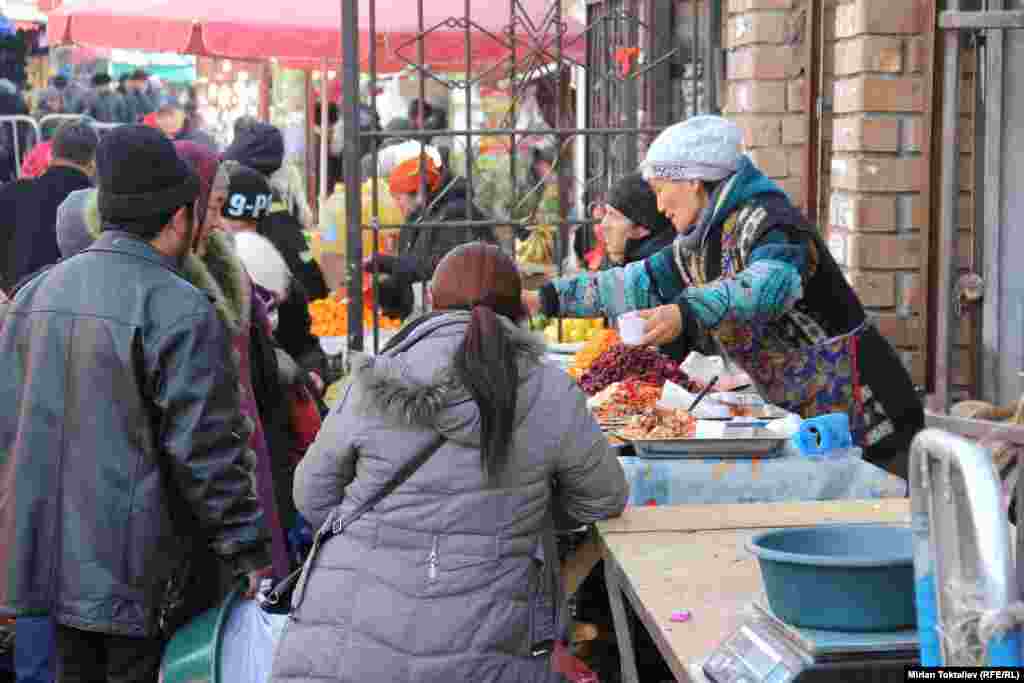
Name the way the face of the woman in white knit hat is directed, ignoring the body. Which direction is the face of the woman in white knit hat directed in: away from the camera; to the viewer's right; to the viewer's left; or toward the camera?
to the viewer's left

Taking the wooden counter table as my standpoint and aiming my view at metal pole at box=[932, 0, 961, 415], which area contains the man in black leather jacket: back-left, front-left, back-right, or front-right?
back-left

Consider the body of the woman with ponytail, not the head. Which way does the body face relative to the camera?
away from the camera

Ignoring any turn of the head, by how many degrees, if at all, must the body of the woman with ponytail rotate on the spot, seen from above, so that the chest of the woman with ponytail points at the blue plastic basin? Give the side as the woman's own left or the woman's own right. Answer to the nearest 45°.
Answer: approximately 135° to the woman's own right

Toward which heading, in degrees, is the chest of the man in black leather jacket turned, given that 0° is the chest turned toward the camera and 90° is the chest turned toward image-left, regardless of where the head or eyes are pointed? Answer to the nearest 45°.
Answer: approximately 225°

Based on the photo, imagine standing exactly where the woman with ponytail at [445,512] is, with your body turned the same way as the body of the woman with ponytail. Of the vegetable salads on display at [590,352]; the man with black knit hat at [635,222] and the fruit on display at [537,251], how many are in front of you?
3

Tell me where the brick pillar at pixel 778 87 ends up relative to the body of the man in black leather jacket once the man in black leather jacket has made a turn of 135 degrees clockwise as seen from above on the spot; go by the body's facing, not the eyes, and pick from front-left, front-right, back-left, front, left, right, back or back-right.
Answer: back-left

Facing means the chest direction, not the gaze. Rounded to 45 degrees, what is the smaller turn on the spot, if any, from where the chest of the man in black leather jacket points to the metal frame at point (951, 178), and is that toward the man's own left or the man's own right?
approximately 45° to the man's own right

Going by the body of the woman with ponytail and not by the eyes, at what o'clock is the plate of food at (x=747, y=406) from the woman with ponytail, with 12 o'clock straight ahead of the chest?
The plate of food is roughly at 1 o'clock from the woman with ponytail.

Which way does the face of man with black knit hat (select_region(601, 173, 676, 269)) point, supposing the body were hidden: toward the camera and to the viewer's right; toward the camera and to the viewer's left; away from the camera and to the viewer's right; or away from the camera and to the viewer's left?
toward the camera and to the viewer's left

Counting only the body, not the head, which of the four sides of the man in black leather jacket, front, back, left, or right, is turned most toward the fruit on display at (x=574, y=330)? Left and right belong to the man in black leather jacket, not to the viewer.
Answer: front
